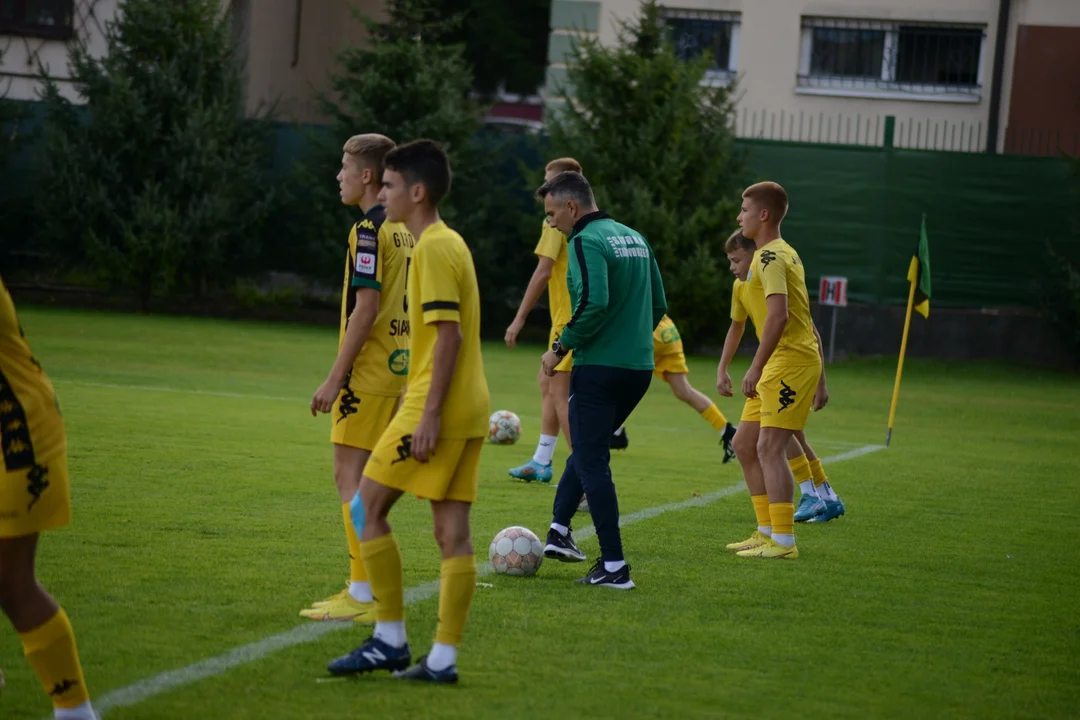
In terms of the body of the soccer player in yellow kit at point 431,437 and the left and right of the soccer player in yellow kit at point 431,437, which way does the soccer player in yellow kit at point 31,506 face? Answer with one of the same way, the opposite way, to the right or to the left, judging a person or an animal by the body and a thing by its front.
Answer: the same way

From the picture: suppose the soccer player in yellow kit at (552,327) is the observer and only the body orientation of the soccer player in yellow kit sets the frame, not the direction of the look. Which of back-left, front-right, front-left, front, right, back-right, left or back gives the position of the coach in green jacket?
left

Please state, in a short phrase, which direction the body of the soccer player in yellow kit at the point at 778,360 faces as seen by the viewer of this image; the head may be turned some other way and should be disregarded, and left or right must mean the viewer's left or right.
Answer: facing to the left of the viewer

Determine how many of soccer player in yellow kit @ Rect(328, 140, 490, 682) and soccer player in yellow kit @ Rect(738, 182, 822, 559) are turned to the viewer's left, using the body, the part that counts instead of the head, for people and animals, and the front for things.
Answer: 2

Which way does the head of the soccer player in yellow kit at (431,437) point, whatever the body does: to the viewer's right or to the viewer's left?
to the viewer's left

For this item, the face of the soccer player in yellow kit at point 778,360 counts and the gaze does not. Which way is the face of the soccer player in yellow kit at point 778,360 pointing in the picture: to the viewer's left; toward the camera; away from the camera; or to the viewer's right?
to the viewer's left

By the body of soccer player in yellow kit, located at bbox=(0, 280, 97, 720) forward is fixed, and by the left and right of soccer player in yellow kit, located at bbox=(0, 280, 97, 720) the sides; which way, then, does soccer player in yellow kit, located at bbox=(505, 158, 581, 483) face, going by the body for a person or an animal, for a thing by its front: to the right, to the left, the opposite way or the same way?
the same way

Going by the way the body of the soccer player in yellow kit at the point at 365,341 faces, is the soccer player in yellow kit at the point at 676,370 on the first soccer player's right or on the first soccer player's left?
on the first soccer player's right

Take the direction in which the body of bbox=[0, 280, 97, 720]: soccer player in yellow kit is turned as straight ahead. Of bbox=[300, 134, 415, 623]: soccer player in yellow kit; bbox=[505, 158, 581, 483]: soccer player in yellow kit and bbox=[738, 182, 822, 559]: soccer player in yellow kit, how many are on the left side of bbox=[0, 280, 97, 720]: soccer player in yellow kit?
0

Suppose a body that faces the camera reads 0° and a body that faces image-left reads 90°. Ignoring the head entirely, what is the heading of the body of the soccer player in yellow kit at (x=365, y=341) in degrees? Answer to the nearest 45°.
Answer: approximately 90°

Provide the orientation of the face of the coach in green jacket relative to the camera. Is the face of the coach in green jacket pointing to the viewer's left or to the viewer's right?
to the viewer's left

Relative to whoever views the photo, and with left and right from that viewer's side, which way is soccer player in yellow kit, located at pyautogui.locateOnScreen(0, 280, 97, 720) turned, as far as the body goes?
facing to the left of the viewer

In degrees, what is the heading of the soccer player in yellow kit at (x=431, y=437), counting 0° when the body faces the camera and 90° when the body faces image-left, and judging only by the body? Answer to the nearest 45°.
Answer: approximately 90°
